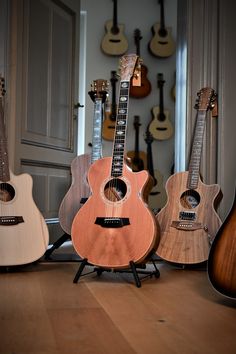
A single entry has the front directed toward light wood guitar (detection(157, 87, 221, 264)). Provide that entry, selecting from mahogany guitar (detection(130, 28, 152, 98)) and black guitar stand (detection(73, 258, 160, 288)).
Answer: the mahogany guitar

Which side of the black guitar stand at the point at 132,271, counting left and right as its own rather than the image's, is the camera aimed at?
front

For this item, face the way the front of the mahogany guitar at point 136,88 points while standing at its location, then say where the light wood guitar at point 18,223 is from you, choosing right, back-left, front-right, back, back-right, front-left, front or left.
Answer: front

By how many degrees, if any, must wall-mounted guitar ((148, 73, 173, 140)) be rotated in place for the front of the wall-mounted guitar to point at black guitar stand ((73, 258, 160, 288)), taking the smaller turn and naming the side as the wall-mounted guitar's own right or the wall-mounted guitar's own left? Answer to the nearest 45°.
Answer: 0° — it already faces it

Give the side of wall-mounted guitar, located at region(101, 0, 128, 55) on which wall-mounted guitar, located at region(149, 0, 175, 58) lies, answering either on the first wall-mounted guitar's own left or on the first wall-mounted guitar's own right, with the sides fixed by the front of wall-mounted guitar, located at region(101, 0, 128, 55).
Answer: on the first wall-mounted guitar's own left

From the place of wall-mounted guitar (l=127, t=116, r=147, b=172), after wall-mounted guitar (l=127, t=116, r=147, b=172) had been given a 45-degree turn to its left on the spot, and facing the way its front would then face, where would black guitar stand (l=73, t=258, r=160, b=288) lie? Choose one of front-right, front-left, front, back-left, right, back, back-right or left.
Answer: front-right

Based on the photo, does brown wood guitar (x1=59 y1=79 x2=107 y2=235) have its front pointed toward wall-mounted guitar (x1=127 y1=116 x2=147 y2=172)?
no

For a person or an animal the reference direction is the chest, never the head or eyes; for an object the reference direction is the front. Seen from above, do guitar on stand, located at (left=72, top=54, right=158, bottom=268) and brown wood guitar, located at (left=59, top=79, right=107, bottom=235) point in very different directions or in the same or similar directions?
same or similar directions

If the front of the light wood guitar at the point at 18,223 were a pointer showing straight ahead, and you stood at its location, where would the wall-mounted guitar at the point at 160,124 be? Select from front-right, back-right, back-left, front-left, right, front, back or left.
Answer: back-left

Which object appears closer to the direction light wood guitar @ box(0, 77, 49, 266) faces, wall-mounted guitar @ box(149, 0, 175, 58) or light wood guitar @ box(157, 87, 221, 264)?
the light wood guitar

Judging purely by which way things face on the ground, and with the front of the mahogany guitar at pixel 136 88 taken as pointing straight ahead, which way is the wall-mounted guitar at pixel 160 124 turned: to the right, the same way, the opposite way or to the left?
the same way

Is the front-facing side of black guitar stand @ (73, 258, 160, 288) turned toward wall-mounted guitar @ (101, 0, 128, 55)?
no

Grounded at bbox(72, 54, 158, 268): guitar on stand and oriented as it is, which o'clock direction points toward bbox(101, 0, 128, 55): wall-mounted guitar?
The wall-mounted guitar is roughly at 6 o'clock from the guitar on stand.

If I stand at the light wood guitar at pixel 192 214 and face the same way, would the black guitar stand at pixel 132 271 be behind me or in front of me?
in front

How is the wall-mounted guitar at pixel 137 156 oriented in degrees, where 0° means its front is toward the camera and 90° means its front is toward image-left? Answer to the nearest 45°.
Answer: approximately 0°

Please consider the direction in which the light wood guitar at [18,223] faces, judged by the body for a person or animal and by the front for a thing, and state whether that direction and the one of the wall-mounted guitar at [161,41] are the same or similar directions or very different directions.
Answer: same or similar directions

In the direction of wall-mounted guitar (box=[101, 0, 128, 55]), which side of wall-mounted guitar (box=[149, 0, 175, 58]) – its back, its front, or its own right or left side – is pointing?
right

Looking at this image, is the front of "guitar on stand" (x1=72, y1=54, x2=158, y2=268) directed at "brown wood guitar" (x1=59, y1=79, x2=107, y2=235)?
no
